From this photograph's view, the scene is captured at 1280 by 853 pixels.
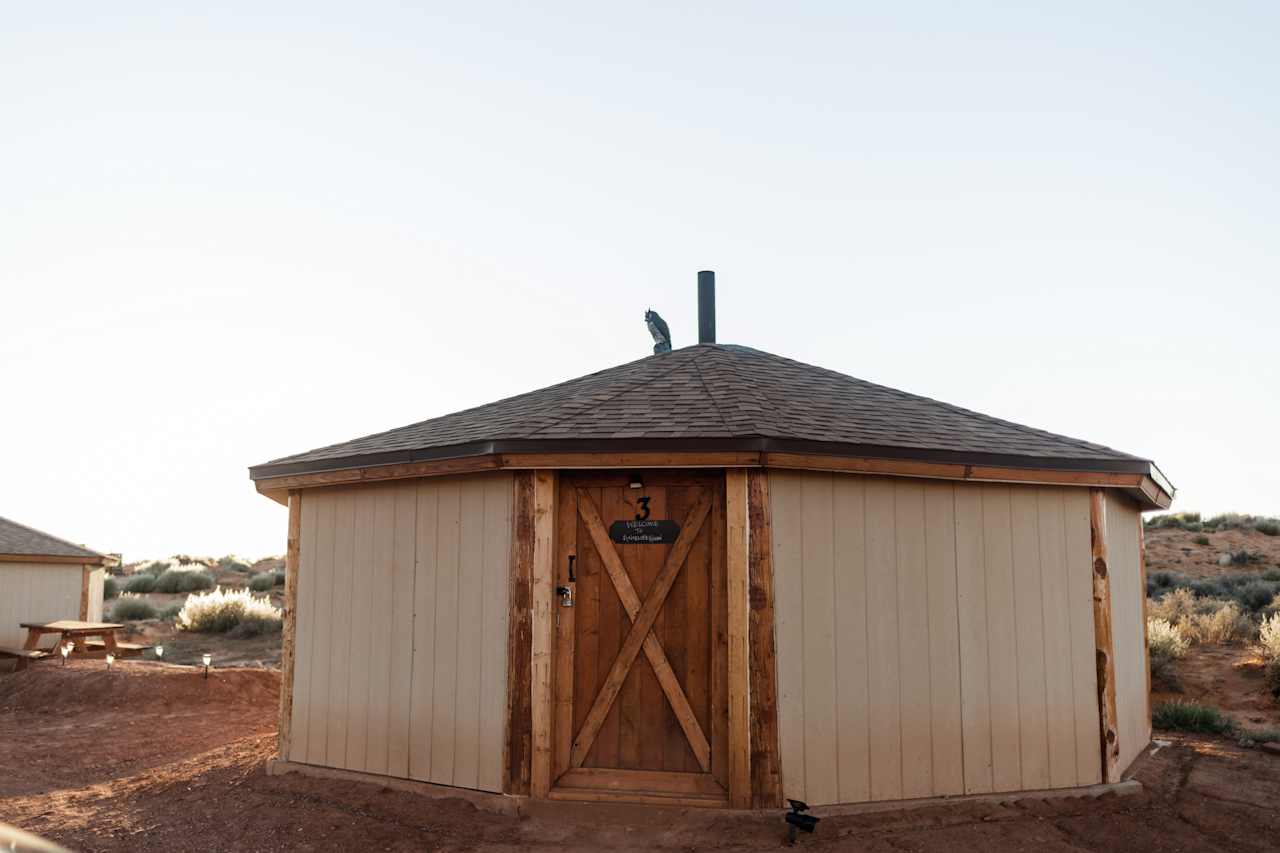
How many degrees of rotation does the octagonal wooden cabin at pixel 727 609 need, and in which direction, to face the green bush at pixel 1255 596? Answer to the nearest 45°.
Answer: approximately 135° to its left

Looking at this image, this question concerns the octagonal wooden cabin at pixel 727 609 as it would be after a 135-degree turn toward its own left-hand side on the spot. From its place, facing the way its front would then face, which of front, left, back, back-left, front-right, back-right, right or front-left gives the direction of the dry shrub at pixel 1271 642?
front

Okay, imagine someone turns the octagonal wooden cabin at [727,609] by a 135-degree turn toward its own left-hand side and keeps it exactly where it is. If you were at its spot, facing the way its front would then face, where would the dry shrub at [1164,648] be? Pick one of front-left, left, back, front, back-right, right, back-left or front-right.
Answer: front

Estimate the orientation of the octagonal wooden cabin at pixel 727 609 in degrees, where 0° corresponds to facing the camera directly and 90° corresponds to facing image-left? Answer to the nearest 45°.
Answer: approximately 0°

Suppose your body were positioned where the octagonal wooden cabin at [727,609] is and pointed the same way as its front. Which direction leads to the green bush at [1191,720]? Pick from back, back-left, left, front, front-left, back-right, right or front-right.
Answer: back-left

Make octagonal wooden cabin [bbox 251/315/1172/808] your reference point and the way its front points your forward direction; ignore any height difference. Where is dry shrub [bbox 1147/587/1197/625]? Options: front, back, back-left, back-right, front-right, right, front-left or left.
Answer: back-left

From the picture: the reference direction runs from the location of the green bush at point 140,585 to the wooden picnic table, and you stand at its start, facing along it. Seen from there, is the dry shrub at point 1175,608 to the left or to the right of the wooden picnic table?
left

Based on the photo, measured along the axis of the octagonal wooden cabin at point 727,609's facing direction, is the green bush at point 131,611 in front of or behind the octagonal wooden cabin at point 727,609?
behind

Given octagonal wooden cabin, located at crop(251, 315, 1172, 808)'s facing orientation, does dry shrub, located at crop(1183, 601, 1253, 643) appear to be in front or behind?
behind

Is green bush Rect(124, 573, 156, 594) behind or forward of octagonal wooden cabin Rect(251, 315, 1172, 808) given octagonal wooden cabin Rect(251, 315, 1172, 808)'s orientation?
behind
